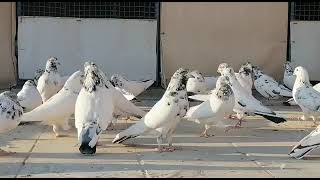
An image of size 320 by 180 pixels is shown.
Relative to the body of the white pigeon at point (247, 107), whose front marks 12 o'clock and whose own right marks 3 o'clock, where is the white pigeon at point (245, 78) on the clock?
the white pigeon at point (245, 78) is roughly at 3 o'clock from the white pigeon at point (247, 107).

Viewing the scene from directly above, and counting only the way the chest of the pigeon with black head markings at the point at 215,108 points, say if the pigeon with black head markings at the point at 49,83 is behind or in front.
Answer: behind

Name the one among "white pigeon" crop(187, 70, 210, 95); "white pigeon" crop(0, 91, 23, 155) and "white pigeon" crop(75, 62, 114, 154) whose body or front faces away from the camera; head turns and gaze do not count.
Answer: "white pigeon" crop(75, 62, 114, 154)

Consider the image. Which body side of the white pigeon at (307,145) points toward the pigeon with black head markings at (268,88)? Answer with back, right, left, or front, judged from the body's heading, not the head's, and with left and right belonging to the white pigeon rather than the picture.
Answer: left

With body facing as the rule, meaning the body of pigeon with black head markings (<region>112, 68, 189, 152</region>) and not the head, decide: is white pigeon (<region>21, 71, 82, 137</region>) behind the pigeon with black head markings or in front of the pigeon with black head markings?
behind

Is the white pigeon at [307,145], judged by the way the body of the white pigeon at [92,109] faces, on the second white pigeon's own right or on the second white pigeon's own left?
on the second white pigeon's own right

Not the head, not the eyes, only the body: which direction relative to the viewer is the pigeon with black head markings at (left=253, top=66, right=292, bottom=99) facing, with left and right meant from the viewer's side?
facing to the left of the viewer

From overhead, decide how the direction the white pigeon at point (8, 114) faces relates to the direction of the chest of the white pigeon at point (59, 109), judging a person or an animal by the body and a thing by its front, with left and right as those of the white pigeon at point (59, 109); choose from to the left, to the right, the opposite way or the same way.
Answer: the same way

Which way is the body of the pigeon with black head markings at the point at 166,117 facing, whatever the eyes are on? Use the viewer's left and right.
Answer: facing to the right of the viewer
